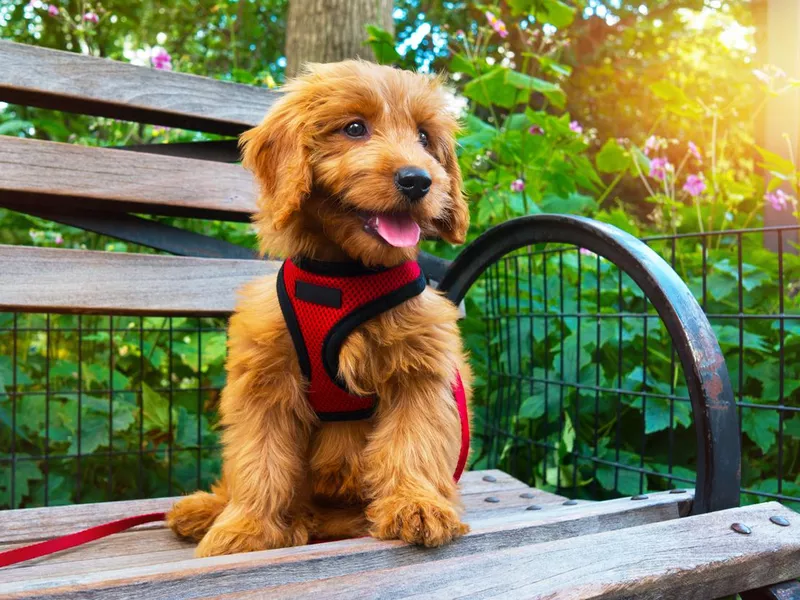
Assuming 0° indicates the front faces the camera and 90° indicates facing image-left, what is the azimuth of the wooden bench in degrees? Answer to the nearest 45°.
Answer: approximately 315°

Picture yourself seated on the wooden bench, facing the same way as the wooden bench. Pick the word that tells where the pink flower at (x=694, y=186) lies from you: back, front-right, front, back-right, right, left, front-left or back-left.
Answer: left

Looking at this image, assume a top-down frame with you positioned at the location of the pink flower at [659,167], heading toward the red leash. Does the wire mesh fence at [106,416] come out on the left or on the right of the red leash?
right

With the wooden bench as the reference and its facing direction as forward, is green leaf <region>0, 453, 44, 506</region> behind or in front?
behind

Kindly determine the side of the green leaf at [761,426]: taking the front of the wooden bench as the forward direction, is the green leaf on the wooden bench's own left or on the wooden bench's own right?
on the wooden bench's own left

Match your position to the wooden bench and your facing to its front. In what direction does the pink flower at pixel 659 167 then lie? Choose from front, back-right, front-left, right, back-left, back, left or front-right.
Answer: left

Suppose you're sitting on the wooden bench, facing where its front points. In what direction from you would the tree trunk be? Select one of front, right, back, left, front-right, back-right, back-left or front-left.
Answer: back-left

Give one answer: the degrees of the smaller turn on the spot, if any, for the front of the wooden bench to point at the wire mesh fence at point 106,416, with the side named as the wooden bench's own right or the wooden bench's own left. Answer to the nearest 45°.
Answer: approximately 180°
